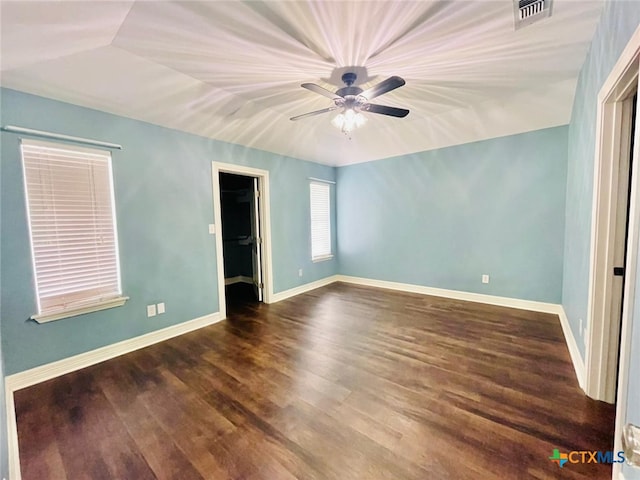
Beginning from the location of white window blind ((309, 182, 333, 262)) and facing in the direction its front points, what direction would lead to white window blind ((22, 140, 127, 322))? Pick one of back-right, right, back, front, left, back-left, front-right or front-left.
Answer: right

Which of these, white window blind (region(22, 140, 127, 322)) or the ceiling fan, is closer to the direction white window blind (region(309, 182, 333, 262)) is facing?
the ceiling fan

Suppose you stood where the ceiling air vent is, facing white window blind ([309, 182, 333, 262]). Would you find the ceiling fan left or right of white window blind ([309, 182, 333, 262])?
left

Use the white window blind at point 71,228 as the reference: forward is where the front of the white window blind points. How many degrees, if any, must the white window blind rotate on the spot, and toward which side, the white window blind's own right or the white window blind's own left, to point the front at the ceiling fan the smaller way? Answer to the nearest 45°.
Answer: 0° — it already faces it

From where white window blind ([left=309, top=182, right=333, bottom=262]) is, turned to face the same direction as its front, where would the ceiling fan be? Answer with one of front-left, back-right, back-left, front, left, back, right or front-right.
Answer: front-right

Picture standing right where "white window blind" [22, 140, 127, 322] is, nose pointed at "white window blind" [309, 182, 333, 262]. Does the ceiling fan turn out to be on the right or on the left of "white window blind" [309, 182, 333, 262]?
right

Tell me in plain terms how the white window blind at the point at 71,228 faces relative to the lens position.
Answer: facing the viewer and to the right of the viewer

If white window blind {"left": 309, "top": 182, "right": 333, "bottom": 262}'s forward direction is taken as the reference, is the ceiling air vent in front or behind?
in front

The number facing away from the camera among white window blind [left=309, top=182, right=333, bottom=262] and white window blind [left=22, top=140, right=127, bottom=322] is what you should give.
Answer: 0

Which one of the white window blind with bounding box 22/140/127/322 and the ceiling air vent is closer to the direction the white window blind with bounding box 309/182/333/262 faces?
the ceiling air vent

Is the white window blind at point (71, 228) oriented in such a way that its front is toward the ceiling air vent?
yes

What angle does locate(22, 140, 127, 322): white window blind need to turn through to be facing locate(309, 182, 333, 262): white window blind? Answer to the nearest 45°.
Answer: approximately 45° to its left
